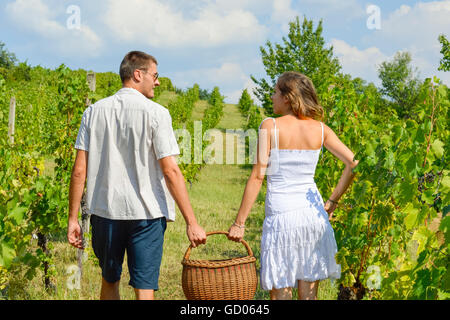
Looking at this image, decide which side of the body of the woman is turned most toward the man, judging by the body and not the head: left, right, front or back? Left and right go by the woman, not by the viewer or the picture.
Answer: left

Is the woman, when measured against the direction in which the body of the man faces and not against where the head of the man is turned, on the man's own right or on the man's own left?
on the man's own right

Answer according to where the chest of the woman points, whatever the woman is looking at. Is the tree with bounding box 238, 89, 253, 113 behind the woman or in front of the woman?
in front

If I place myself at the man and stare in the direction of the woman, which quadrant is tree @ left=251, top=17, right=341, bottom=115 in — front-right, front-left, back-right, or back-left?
front-left

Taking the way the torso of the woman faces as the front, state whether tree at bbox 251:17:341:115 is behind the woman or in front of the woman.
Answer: in front

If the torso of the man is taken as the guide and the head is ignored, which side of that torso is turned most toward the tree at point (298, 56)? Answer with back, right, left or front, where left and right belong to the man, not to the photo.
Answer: front

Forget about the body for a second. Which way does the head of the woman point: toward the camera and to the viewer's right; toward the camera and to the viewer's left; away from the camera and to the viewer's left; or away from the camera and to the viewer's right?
away from the camera and to the viewer's left

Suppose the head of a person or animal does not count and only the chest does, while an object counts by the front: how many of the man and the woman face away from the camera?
2

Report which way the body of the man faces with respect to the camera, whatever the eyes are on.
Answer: away from the camera

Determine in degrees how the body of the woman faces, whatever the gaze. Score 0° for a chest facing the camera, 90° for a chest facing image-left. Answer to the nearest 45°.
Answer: approximately 180°

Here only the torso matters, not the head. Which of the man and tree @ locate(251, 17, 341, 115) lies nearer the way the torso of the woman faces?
the tree
